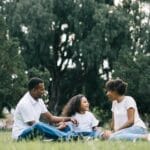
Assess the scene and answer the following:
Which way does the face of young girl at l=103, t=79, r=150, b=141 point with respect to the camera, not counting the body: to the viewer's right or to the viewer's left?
to the viewer's left

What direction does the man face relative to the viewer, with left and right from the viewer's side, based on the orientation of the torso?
facing the viewer and to the right of the viewer

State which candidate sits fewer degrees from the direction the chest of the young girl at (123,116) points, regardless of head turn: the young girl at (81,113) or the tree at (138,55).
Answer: the young girl

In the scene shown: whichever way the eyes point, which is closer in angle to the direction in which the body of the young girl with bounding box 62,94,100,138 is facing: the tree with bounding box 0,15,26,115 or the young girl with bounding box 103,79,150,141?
the young girl

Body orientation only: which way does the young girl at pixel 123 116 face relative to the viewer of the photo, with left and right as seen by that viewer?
facing the viewer and to the left of the viewer

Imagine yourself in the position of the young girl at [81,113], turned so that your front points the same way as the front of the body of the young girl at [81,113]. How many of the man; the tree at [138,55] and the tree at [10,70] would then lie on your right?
1

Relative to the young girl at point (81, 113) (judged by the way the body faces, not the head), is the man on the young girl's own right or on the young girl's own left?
on the young girl's own right

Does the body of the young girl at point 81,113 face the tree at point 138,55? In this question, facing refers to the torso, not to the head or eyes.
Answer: no

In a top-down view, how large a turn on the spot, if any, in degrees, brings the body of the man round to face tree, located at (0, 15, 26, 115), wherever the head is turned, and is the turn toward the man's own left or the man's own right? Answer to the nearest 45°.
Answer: approximately 135° to the man's own left

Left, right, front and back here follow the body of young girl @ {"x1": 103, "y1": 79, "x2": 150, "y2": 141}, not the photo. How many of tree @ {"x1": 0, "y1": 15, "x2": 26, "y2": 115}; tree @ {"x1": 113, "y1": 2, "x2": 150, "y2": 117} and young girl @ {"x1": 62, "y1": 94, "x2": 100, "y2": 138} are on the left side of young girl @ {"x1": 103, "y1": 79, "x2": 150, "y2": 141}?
0

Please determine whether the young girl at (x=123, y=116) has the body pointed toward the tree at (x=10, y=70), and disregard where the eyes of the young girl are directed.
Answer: no

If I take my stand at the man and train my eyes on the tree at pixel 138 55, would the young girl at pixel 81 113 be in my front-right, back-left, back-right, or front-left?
front-right

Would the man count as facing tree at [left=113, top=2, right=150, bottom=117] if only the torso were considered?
no

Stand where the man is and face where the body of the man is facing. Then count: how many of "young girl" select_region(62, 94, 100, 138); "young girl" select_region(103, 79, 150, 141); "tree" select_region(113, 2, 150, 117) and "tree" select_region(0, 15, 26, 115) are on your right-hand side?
0
